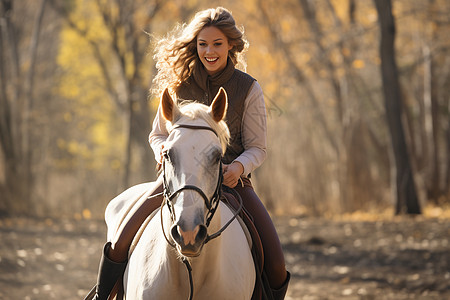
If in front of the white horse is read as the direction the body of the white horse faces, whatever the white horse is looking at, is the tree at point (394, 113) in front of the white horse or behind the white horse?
behind

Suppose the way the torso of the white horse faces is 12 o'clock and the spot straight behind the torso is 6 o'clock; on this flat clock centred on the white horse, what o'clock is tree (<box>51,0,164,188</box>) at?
The tree is roughly at 6 o'clock from the white horse.

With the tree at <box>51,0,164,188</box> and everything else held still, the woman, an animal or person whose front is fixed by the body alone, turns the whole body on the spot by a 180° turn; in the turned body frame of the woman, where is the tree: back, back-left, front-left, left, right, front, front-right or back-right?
front

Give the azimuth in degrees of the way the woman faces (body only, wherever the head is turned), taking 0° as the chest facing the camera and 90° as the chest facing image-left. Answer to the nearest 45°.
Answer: approximately 0°
